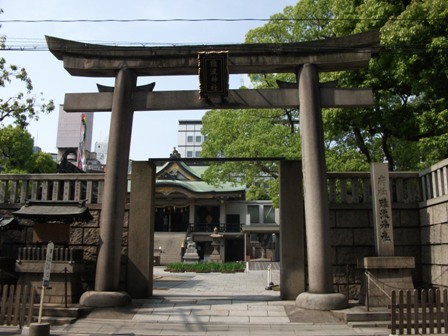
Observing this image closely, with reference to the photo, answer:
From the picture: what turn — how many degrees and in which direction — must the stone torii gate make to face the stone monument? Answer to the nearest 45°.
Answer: approximately 90° to its left

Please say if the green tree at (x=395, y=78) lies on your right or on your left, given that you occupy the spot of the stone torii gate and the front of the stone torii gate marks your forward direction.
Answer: on your left

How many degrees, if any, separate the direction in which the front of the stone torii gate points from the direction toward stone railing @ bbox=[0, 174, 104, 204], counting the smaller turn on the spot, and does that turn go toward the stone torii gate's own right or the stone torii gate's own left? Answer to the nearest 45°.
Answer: approximately 90° to the stone torii gate's own right

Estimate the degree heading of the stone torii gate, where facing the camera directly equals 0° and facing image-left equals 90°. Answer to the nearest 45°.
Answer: approximately 0°
